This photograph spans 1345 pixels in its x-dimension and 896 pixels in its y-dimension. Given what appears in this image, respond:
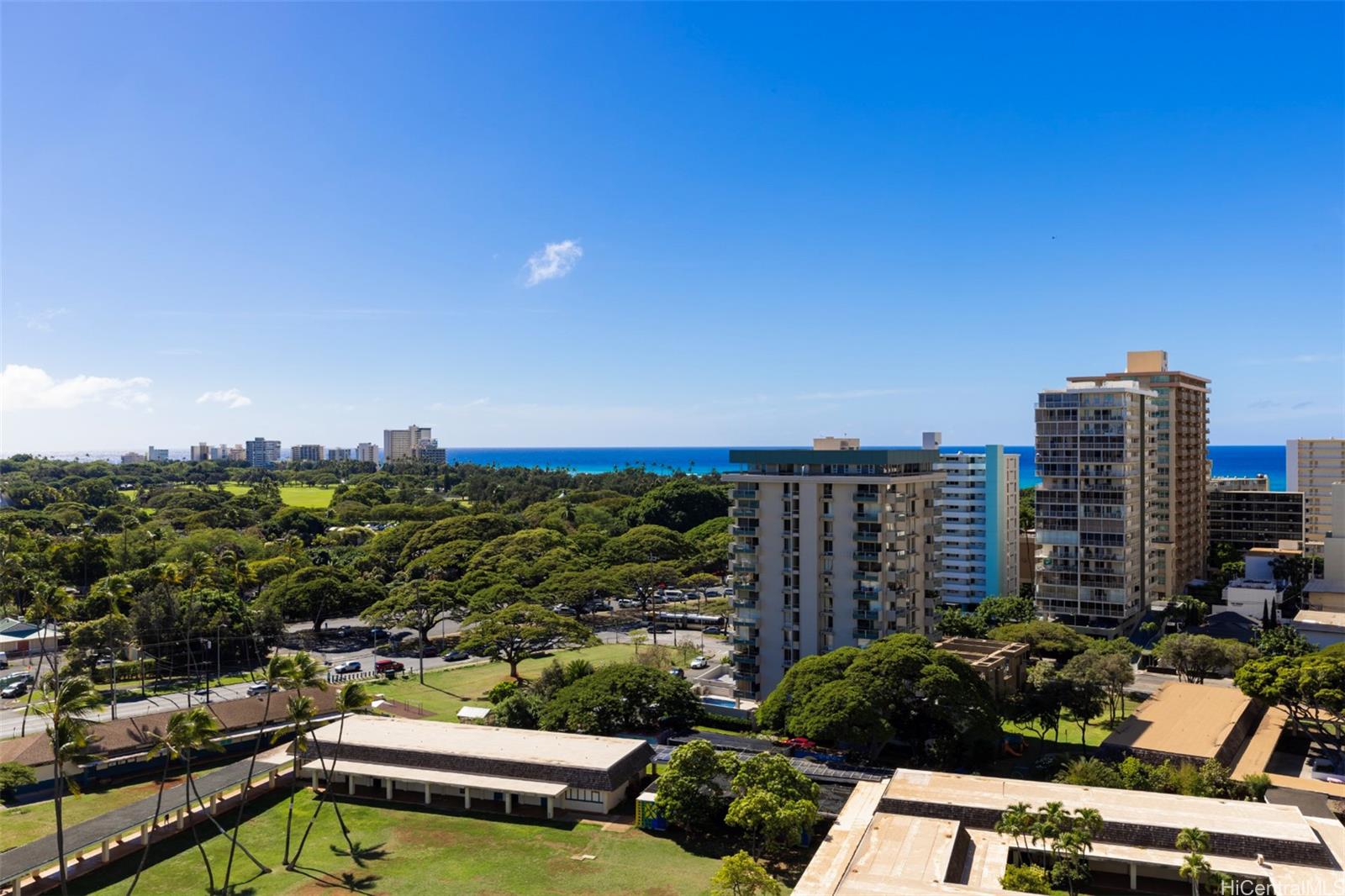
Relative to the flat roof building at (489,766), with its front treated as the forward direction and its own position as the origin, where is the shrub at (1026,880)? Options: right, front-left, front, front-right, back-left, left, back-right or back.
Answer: front-left

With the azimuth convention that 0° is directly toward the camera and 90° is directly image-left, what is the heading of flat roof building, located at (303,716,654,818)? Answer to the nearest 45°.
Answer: approximately 0°

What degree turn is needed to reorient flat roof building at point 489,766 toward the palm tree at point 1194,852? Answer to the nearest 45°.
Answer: approximately 45° to its left

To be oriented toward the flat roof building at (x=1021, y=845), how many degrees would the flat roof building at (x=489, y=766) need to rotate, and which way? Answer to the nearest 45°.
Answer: approximately 45° to its left

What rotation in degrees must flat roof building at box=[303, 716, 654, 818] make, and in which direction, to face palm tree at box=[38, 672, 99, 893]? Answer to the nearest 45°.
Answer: approximately 45° to its right
